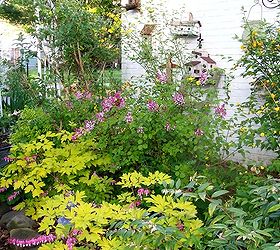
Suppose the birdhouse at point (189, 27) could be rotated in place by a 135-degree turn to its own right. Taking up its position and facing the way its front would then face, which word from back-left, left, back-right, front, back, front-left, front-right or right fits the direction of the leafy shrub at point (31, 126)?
left

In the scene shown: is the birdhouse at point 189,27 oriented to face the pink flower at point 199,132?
yes

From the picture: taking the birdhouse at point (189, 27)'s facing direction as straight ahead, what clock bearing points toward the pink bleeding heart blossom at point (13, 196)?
The pink bleeding heart blossom is roughly at 1 o'clock from the birdhouse.

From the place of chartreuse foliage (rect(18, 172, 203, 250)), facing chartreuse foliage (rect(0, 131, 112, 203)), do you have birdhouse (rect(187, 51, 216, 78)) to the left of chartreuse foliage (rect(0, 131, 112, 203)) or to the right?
right

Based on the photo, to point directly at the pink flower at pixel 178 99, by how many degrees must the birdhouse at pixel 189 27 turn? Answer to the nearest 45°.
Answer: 0° — it already faces it

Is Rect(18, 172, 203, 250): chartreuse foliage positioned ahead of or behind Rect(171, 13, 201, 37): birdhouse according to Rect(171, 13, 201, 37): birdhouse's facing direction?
ahead

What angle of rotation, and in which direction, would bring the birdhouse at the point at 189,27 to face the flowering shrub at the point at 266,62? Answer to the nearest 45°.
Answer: approximately 45° to its left

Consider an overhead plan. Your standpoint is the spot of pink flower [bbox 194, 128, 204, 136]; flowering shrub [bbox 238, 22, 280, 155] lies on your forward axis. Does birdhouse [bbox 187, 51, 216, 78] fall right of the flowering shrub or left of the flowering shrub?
left

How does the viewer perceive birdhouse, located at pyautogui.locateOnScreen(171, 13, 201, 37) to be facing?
facing the viewer

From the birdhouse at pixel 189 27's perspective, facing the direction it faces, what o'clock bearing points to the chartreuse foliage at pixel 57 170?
The chartreuse foliage is roughly at 1 o'clock from the birdhouse.

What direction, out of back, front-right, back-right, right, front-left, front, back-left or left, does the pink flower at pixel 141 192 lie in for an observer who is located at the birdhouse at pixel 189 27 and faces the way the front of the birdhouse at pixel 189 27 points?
front

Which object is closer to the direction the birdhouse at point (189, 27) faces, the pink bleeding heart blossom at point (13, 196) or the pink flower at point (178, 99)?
the pink flower

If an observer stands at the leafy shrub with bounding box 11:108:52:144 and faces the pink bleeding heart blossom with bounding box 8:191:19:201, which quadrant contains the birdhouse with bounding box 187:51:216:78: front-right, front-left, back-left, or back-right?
back-left
